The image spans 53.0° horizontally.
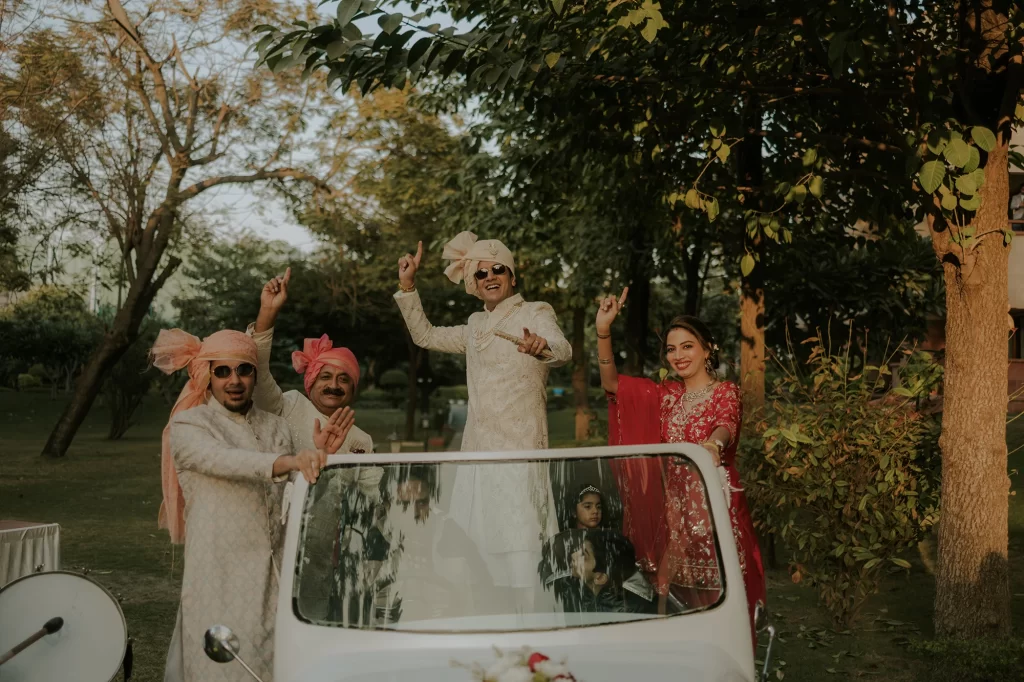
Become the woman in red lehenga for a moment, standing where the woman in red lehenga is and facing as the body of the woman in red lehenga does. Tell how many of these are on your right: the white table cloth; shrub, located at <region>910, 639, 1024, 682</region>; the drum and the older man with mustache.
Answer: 3

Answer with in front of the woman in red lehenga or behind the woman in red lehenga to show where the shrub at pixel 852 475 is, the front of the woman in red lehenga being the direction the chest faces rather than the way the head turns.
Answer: behind

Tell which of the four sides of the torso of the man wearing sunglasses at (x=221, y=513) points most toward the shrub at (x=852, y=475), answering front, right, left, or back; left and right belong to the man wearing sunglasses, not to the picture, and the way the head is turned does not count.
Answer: left

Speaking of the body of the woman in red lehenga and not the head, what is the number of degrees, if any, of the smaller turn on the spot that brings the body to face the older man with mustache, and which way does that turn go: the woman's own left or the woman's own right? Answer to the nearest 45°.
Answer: approximately 90° to the woman's own right

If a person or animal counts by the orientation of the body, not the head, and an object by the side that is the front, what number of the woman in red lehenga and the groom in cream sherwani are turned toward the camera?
2

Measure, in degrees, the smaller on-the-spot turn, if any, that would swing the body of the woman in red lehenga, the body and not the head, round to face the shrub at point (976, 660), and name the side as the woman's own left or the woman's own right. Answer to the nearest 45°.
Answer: approximately 135° to the woman's own left

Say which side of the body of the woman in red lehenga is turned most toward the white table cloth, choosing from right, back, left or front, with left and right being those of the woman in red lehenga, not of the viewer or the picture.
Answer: right

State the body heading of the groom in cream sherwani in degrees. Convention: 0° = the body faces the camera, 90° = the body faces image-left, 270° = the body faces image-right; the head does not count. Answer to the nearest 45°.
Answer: approximately 0°

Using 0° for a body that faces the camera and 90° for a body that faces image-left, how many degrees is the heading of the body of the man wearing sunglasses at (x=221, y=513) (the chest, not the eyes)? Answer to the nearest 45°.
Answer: approximately 315°

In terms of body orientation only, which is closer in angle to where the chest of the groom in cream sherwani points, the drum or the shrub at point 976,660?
the drum
